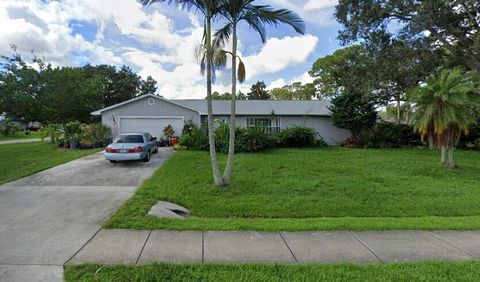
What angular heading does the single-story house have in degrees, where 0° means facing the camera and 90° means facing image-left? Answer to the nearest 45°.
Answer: approximately 0°

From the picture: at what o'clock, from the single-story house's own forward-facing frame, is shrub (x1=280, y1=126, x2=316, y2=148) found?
The shrub is roughly at 10 o'clock from the single-story house.

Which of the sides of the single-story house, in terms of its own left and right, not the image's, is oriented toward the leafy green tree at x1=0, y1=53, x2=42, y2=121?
right

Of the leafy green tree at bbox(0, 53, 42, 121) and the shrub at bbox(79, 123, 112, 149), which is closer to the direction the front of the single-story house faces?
the shrub

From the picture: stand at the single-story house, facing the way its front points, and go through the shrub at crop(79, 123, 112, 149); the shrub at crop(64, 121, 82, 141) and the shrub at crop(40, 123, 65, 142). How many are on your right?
3

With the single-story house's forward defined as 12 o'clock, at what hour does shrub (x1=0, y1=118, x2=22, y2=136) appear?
The shrub is roughly at 4 o'clock from the single-story house.

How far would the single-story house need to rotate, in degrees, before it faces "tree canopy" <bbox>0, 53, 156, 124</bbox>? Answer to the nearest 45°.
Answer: approximately 90° to its right

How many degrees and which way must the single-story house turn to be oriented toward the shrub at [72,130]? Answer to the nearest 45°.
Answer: approximately 90° to its right
